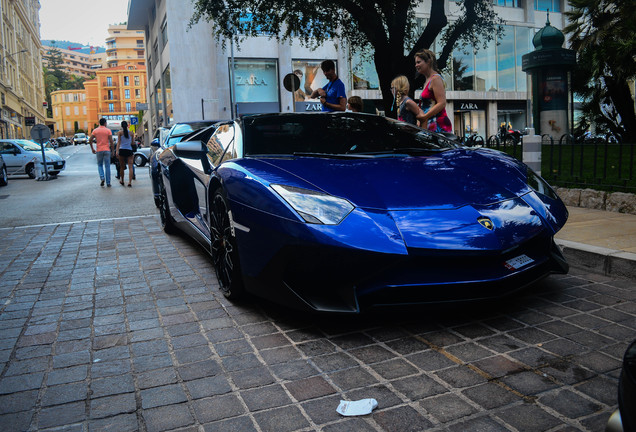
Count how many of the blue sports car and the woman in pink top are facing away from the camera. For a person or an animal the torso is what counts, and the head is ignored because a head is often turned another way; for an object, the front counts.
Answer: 0

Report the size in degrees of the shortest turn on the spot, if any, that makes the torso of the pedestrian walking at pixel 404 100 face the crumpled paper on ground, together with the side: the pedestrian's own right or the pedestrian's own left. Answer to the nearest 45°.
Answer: approximately 90° to the pedestrian's own left

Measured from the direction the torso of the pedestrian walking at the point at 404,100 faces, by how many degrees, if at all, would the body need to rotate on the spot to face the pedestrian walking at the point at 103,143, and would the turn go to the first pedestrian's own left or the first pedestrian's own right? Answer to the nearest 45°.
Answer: approximately 45° to the first pedestrian's own right

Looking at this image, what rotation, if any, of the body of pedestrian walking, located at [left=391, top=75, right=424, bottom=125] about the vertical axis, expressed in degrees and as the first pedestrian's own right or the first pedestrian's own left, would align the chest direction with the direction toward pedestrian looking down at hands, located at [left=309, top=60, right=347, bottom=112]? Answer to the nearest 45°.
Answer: approximately 45° to the first pedestrian's own right
